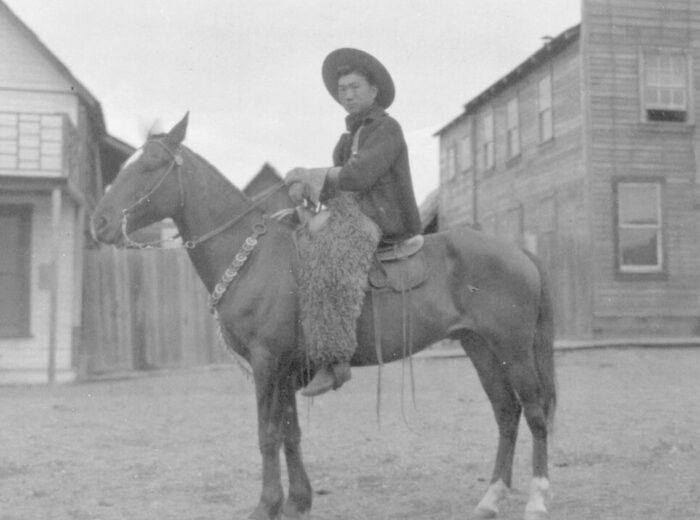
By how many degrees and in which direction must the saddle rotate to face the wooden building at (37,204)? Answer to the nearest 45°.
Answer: approximately 45° to its right

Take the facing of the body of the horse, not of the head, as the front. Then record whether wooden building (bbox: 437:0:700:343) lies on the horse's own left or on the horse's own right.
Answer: on the horse's own right

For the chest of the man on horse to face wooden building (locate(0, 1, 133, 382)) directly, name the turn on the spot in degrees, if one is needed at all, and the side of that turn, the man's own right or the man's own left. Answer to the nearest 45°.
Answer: approximately 45° to the man's own right

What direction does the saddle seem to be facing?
to the viewer's left

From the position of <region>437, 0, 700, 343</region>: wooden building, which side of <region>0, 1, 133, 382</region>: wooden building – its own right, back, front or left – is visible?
left

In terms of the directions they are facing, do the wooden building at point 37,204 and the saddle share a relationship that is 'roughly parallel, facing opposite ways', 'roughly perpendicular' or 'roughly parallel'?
roughly perpendicular

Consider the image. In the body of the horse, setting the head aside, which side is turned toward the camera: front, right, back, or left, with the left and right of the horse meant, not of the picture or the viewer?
left

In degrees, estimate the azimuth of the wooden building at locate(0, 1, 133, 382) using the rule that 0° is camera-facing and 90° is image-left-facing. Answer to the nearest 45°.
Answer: approximately 0°

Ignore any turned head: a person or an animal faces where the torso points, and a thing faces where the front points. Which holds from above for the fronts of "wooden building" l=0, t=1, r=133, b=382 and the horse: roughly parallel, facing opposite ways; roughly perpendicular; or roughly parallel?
roughly perpendicular
